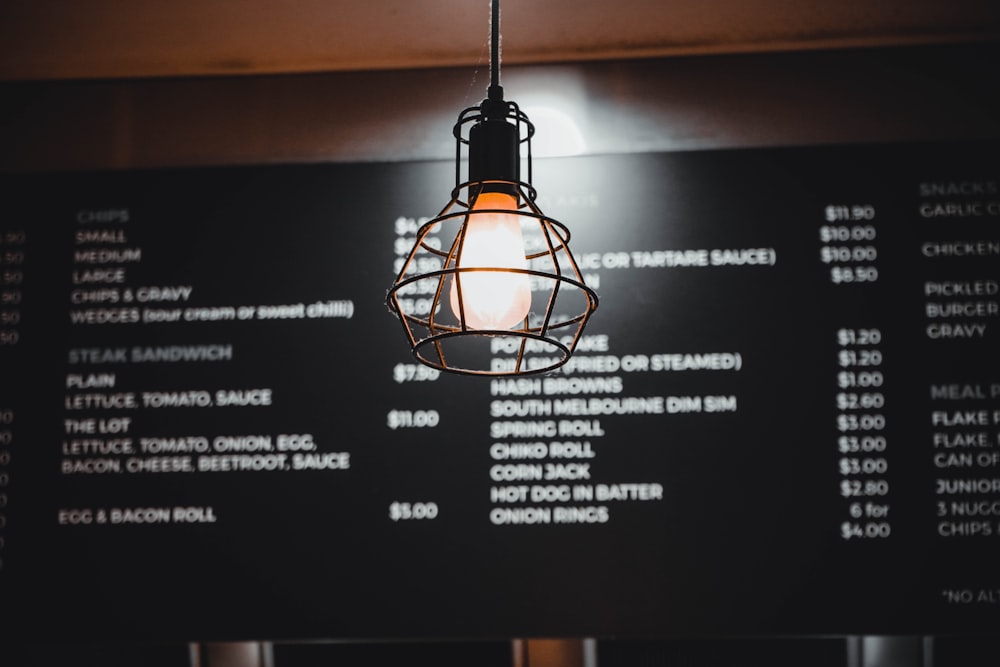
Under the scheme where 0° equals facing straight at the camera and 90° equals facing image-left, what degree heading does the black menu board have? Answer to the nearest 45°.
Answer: approximately 0°
